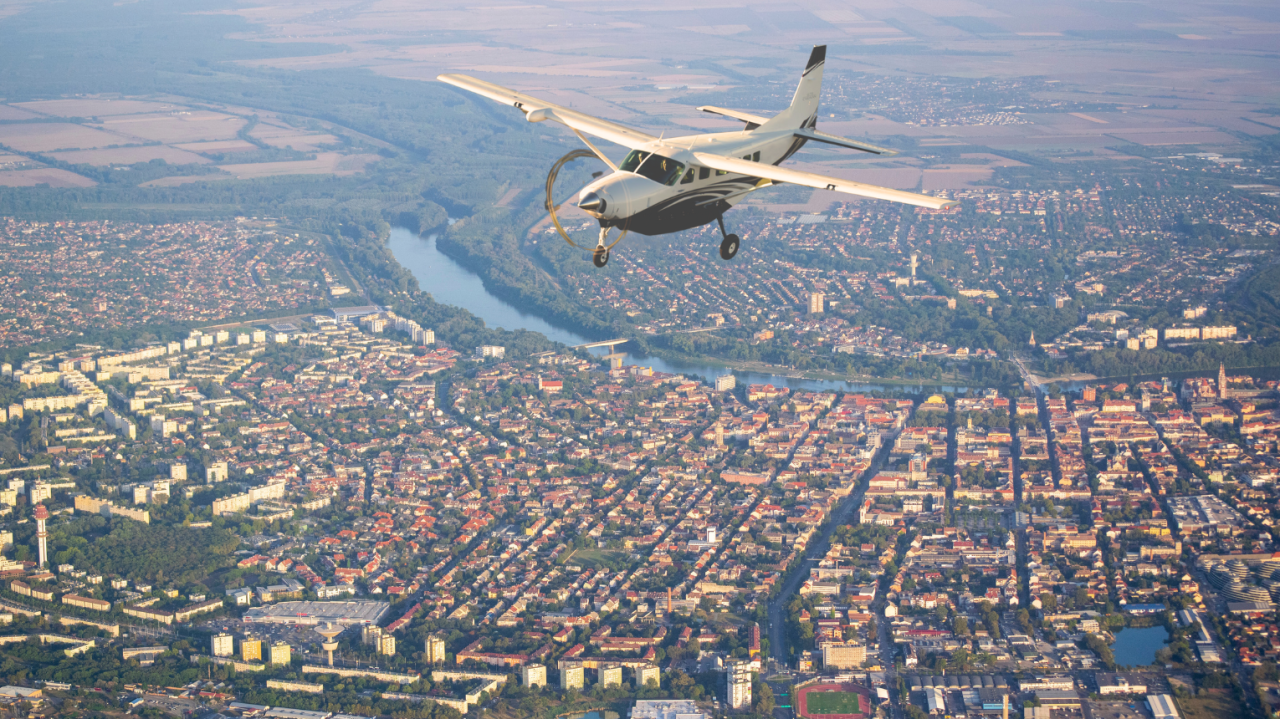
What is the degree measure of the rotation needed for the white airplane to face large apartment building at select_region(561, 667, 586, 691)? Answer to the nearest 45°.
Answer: approximately 135° to its right

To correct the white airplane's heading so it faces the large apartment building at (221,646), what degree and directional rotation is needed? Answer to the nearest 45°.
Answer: approximately 90° to its right

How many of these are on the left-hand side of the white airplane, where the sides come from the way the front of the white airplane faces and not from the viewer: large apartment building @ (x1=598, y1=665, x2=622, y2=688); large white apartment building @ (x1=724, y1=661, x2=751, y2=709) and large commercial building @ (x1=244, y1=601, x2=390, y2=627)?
0

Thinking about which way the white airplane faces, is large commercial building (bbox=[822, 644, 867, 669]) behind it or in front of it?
behind

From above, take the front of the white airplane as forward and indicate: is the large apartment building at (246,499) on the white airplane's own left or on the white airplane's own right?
on the white airplane's own right

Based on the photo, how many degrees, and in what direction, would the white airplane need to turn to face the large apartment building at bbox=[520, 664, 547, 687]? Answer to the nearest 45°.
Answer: approximately 135° to its right

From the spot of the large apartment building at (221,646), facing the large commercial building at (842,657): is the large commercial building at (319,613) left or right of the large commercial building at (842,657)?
left

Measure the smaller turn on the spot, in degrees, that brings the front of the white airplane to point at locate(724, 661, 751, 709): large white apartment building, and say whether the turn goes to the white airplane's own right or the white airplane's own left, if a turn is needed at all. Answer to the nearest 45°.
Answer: approximately 135° to the white airplane's own right

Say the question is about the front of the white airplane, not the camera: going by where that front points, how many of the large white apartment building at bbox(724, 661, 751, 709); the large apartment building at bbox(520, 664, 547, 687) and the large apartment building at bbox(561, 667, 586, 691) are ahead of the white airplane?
0

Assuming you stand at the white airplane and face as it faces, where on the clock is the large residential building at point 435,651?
The large residential building is roughly at 4 o'clock from the white airplane.

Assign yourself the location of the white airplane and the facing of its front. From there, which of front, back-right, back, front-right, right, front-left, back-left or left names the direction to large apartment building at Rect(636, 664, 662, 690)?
back-right

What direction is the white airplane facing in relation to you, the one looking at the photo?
facing the viewer and to the left of the viewer

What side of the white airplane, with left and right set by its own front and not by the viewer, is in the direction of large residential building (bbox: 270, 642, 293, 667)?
right
